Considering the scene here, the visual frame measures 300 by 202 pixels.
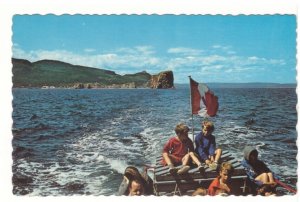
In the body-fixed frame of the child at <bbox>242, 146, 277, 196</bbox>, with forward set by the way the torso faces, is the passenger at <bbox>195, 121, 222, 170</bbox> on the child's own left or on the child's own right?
on the child's own right

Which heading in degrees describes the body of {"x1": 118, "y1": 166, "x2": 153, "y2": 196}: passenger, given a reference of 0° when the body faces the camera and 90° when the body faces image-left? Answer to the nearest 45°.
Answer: approximately 0°

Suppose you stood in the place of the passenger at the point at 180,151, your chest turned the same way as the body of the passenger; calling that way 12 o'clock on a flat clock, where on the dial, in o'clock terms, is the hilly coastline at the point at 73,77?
The hilly coastline is roughly at 5 o'clock from the passenger.

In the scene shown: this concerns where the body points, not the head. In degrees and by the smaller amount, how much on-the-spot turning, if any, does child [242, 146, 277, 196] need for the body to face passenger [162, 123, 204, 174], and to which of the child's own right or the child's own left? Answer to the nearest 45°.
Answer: approximately 135° to the child's own right

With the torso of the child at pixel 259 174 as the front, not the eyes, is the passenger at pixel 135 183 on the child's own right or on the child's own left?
on the child's own right

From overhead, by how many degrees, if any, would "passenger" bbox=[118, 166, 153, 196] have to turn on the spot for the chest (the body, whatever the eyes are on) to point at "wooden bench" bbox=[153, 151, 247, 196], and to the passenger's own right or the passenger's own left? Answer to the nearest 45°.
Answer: approximately 90° to the passenger's own left

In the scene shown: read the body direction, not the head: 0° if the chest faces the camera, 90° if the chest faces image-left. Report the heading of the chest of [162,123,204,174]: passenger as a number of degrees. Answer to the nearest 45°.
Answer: approximately 315°
